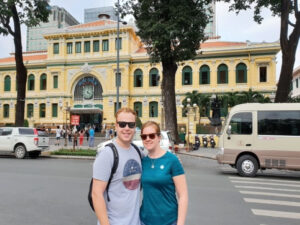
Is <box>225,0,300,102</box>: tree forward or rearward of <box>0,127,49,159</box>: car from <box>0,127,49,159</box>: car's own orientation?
rearward

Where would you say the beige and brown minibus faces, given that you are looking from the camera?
facing to the left of the viewer

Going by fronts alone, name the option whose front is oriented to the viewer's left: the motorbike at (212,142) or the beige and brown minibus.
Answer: the beige and brown minibus

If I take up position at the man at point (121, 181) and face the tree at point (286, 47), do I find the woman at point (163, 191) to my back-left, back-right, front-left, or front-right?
front-right

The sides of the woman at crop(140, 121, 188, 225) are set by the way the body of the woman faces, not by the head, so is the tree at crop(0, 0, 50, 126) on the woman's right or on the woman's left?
on the woman's right

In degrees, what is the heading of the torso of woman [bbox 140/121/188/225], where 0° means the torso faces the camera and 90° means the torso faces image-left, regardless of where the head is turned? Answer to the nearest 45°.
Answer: approximately 45°

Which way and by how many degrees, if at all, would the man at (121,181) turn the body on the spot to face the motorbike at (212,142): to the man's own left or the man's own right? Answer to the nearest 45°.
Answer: approximately 135° to the man's own left

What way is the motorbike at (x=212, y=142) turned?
toward the camera
